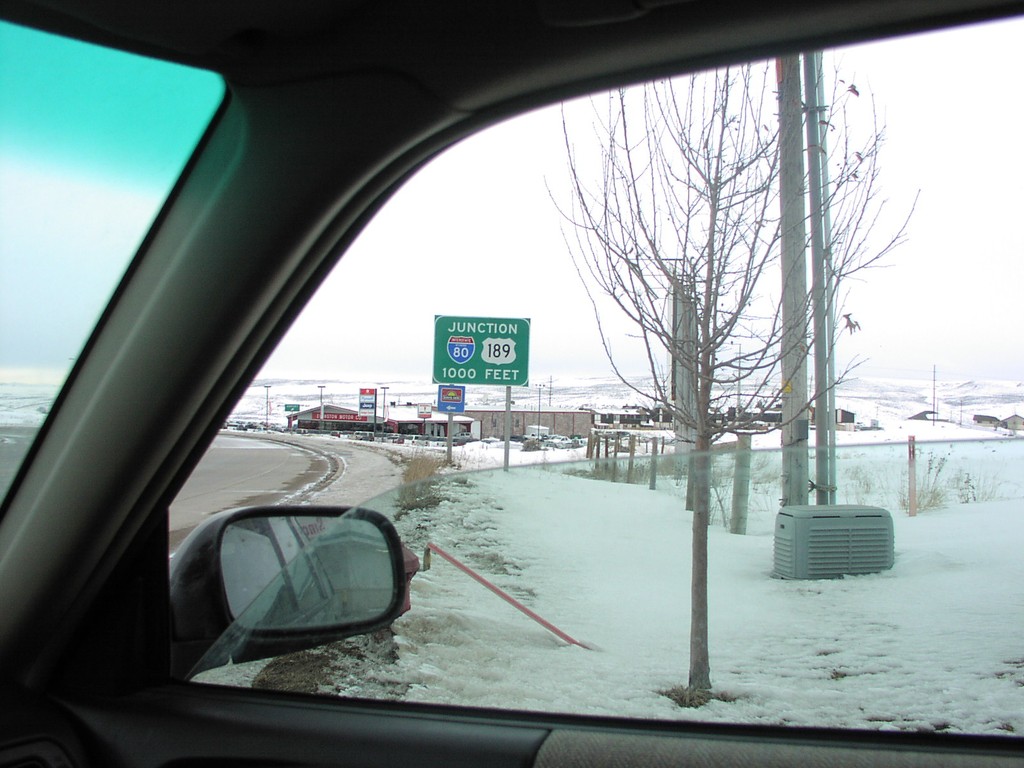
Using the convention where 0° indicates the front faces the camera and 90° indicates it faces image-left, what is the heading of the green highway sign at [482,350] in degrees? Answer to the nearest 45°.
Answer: approximately 0°

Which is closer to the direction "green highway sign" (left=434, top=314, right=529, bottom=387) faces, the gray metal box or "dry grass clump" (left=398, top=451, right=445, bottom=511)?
the dry grass clump

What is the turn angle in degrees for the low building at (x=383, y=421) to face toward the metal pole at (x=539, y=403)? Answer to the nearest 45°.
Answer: approximately 135° to its left

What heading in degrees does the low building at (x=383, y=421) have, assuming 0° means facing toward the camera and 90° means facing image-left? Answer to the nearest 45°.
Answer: approximately 0°

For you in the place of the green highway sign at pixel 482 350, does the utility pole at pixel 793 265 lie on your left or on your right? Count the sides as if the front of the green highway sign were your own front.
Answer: on your left
